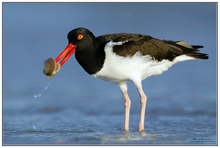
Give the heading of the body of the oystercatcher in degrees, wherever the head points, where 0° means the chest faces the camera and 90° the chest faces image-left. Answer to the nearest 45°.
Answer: approximately 90°
